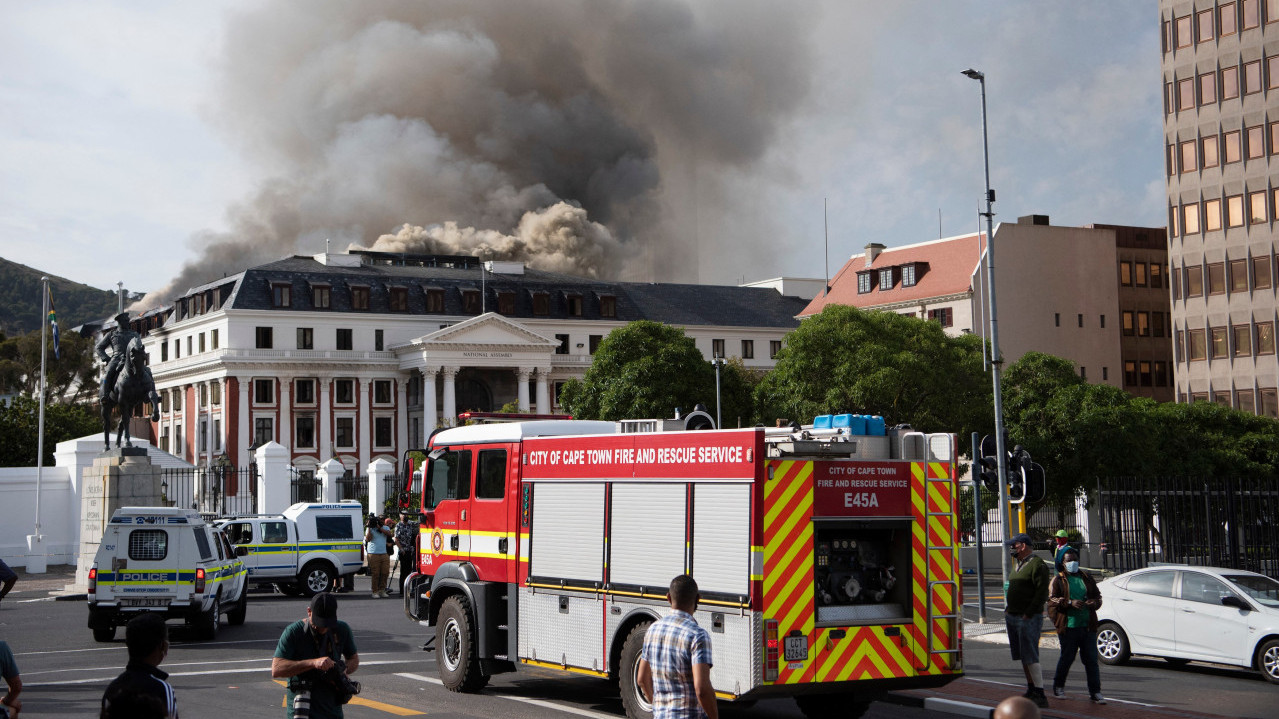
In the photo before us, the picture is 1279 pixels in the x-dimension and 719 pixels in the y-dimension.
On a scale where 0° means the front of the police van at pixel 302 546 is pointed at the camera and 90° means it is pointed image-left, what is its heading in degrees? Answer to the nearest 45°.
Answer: approximately 90°

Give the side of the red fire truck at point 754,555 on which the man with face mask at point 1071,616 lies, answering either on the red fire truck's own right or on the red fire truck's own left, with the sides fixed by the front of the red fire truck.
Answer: on the red fire truck's own right

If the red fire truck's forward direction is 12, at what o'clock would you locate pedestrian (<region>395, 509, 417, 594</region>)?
The pedestrian is roughly at 1 o'clock from the red fire truck.

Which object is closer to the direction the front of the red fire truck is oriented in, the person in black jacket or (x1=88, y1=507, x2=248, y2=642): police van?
the police van

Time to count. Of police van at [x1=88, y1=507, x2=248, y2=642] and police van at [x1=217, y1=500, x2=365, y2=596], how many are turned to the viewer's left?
1

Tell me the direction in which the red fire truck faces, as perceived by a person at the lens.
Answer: facing away from the viewer and to the left of the viewer

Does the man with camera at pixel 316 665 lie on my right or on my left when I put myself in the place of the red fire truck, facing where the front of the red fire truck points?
on my left

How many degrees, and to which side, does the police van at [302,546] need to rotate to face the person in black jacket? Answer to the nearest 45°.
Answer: approximately 90° to its left
